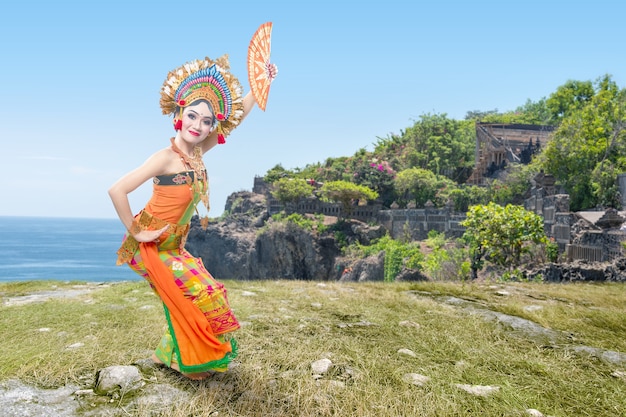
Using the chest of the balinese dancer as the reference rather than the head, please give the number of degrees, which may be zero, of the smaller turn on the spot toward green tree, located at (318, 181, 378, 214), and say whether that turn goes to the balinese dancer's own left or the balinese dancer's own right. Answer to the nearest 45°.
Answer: approximately 135° to the balinese dancer's own left

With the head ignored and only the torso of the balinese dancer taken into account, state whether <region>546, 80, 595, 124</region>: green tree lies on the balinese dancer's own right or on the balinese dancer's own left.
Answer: on the balinese dancer's own left

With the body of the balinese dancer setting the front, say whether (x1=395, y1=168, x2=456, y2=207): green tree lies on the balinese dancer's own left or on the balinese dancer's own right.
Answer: on the balinese dancer's own left

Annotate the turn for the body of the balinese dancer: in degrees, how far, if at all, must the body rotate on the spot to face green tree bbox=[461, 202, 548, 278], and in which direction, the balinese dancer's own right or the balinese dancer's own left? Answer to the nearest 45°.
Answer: approximately 90° to the balinese dancer's own left

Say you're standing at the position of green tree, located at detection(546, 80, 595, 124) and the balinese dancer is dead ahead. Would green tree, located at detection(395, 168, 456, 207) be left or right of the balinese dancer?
right

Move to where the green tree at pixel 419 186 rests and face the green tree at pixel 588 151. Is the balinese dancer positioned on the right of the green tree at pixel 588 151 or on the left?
right

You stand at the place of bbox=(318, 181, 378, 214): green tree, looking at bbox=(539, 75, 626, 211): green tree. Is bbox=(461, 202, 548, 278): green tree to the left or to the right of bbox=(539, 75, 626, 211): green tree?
right

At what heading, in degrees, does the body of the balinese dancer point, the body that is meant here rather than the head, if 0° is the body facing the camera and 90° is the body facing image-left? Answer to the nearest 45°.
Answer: approximately 315°
